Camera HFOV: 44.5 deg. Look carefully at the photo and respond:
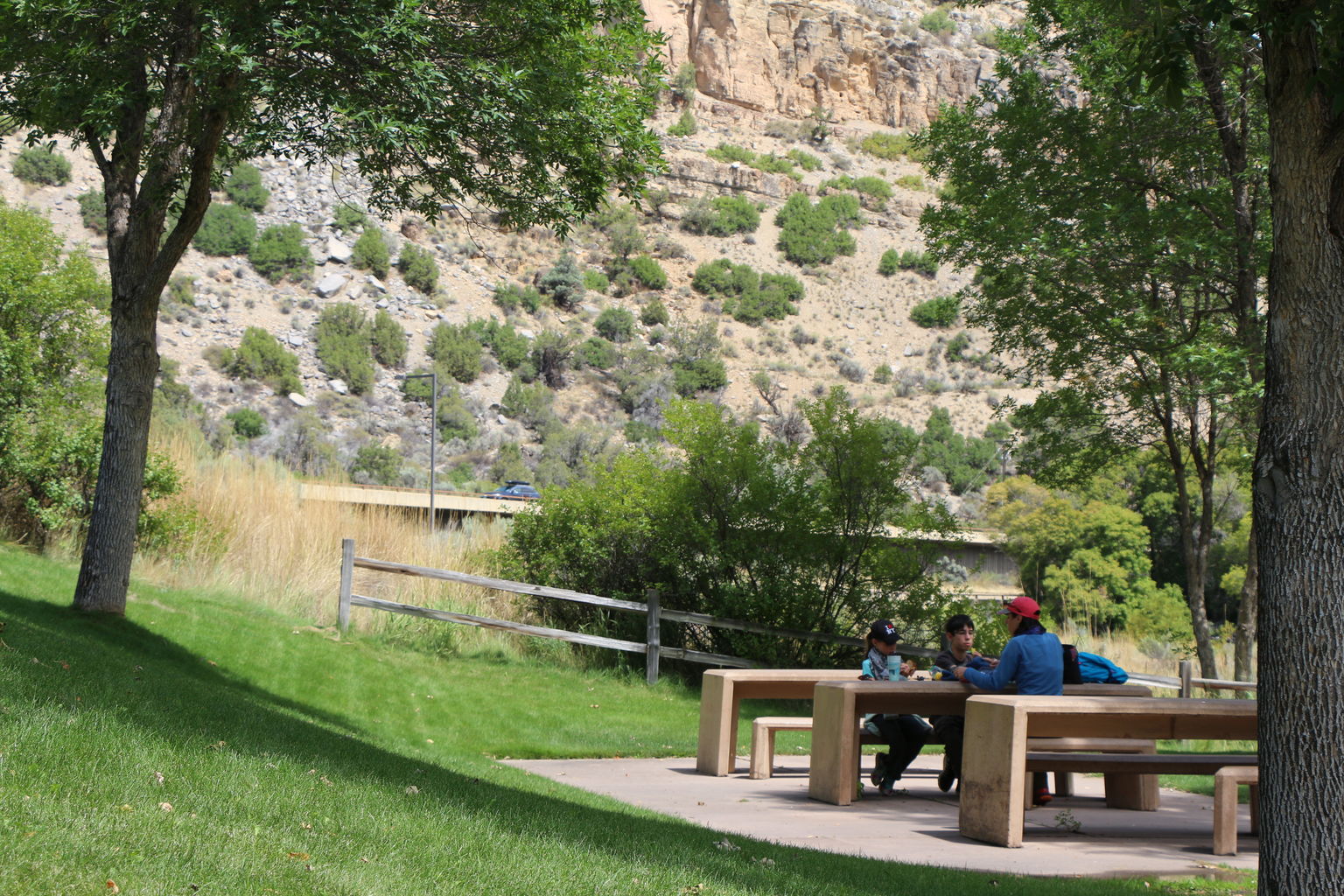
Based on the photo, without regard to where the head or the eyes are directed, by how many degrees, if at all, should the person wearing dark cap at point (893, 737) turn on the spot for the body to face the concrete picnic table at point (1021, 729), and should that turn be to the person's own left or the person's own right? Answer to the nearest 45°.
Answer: approximately 45° to the person's own right

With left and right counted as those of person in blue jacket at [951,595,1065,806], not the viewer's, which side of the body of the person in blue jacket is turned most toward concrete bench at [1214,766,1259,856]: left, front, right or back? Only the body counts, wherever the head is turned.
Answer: back

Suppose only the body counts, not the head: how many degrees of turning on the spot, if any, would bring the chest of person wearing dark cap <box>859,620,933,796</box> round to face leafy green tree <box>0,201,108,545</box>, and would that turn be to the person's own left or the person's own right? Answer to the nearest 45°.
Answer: approximately 180°

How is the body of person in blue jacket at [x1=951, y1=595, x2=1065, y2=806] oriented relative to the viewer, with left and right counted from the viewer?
facing away from the viewer and to the left of the viewer

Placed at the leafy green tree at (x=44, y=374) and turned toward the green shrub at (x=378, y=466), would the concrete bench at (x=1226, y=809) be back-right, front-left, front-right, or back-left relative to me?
back-right

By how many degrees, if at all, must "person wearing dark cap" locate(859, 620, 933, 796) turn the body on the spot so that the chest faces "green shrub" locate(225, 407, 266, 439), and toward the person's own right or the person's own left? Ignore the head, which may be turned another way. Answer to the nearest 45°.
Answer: approximately 180°

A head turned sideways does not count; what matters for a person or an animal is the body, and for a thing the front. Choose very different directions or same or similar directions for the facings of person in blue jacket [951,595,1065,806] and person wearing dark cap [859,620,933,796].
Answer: very different directions
